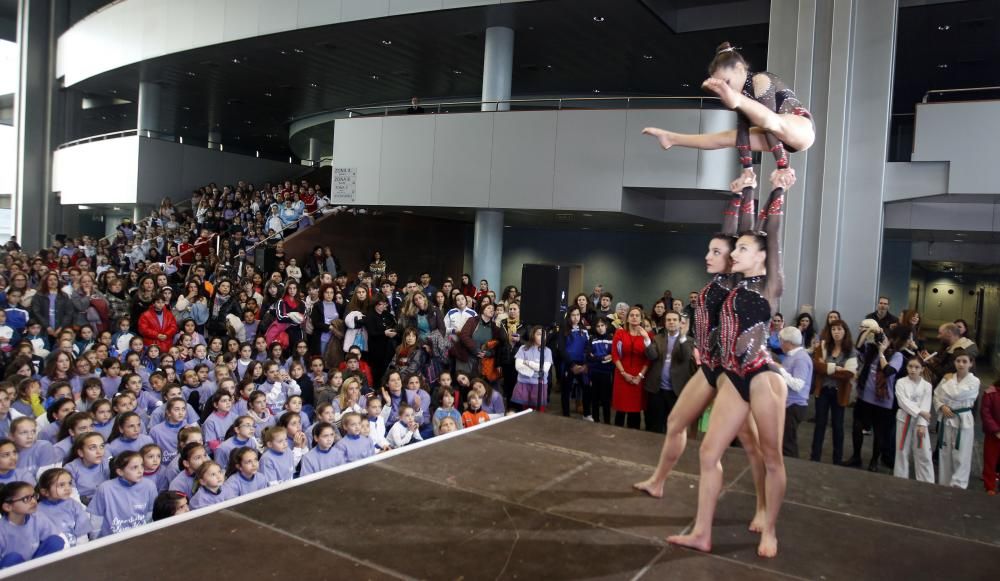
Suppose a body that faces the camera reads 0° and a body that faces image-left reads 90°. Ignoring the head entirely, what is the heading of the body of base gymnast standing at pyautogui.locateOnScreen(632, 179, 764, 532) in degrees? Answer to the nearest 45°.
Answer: approximately 90°

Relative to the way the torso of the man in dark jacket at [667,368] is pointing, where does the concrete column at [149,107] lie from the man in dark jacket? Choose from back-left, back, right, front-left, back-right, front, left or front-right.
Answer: back-right

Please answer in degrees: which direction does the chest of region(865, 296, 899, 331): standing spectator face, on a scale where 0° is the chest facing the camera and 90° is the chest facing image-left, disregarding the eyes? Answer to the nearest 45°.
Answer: approximately 0°

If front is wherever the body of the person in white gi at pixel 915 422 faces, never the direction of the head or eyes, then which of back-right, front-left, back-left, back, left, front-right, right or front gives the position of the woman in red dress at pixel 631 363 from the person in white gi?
right

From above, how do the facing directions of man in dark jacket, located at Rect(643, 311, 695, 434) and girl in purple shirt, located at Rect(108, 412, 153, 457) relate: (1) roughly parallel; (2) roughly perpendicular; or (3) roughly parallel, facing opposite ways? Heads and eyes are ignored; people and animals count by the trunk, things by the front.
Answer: roughly perpendicular

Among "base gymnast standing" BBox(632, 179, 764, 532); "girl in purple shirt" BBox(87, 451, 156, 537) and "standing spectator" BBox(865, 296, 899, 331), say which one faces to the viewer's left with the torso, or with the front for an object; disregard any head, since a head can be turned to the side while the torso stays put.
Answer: the base gymnast standing

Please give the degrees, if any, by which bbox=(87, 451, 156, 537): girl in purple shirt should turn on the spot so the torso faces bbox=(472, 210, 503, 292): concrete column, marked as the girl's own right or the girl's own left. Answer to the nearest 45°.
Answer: approximately 90° to the girl's own left

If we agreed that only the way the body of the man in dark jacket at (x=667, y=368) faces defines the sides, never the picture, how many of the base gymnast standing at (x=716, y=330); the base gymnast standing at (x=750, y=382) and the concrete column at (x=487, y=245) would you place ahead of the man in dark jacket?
2

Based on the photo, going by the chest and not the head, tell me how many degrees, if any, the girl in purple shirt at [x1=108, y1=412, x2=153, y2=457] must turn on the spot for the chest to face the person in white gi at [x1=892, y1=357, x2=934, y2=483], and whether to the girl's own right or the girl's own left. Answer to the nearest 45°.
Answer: approximately 45° to the girl's own left

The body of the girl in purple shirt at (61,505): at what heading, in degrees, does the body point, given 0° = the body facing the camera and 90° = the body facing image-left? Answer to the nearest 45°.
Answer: approximately 315°
